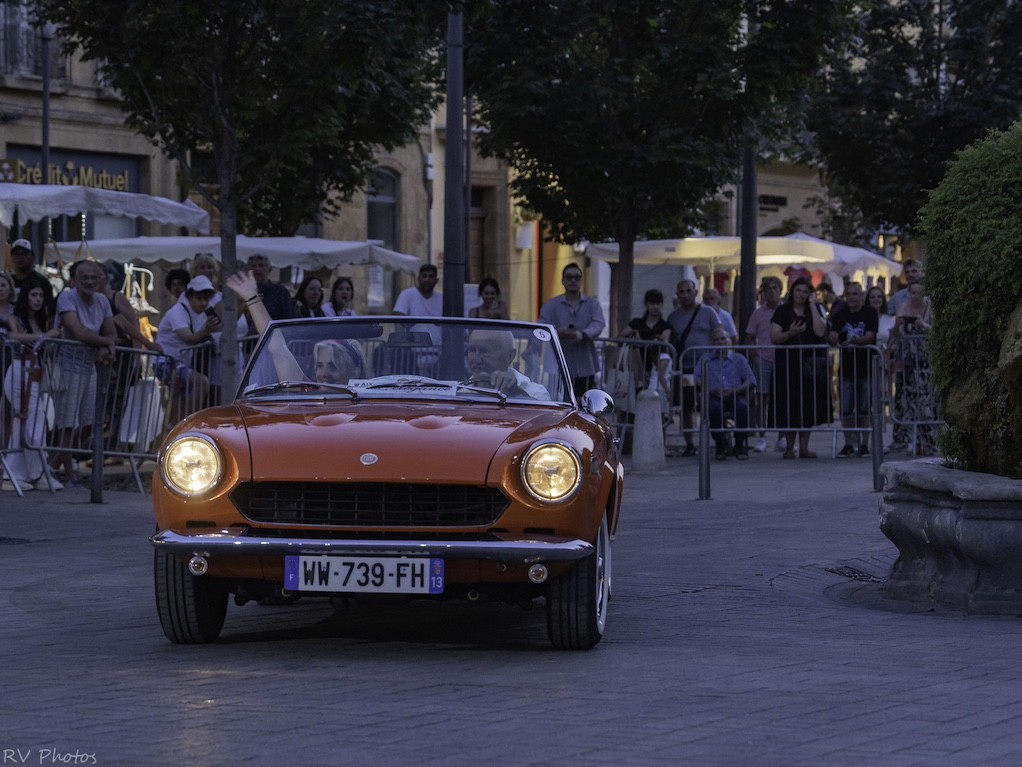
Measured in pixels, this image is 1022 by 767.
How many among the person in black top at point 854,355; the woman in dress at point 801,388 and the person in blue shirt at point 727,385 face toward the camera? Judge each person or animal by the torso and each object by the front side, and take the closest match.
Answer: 3

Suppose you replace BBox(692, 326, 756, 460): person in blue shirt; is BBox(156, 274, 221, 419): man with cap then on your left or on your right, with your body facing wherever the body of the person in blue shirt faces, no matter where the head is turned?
on your right

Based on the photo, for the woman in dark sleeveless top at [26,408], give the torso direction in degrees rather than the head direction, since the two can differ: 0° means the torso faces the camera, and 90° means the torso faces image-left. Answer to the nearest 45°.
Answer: approximately 315°

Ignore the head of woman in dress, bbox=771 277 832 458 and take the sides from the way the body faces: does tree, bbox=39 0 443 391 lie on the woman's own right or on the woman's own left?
on the woman's own right

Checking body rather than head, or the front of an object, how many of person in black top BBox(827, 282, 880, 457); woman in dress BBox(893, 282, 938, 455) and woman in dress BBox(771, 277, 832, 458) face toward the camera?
3

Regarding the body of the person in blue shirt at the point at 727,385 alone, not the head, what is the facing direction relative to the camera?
toward the camera

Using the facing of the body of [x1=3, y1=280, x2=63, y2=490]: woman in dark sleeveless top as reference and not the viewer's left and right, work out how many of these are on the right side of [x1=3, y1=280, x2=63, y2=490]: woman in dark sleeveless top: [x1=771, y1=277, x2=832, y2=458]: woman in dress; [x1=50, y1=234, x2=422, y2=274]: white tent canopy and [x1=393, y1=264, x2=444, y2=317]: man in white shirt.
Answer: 0

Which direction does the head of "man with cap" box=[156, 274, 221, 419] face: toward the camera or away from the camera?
toward the camera

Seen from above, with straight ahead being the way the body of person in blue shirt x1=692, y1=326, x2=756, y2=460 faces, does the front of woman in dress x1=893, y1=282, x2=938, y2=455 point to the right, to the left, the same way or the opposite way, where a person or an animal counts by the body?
the same way

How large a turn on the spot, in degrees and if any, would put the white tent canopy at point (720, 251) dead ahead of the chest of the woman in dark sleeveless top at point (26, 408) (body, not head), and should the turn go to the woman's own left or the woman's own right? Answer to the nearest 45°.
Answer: approximately 90° to the woman's own left

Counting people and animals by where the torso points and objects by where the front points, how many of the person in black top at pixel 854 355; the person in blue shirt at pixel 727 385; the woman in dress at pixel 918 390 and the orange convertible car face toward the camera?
4

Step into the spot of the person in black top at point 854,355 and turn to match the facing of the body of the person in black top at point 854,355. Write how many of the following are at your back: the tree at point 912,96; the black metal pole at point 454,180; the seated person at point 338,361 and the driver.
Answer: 1

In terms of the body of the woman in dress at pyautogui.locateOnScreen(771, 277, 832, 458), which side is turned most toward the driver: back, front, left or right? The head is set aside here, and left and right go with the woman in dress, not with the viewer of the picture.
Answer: front

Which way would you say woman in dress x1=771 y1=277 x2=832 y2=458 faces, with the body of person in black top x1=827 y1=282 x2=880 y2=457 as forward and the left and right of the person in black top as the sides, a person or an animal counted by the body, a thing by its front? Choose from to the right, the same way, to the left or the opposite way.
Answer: the same way

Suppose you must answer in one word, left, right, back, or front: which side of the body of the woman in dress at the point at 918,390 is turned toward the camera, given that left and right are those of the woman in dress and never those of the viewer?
front

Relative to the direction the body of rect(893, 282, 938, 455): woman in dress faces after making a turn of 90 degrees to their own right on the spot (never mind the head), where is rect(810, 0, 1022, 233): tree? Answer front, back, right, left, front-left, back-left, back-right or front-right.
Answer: right

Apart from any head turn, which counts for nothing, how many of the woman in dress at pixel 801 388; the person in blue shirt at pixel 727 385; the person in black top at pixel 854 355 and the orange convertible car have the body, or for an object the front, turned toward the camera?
4
